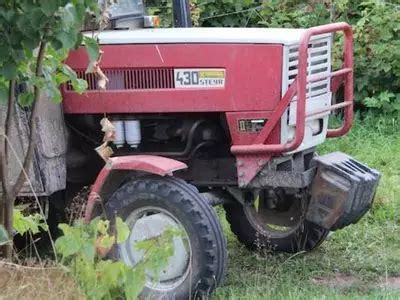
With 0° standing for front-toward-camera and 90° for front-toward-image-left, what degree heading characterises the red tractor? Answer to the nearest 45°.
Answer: approximately 315°
